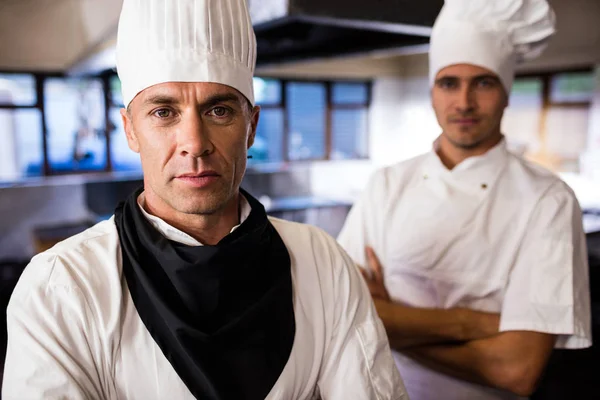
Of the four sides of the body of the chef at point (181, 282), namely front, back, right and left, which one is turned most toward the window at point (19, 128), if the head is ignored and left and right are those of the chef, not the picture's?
back

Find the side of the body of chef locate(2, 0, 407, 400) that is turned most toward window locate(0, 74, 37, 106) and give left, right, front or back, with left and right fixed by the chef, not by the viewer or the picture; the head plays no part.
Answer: back

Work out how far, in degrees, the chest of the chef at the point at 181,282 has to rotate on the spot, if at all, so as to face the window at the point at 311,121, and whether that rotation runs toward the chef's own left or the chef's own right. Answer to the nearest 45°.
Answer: approximately 180°

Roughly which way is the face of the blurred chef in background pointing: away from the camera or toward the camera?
toward the camera

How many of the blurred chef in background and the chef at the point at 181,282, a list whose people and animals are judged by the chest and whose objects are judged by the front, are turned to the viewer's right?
0

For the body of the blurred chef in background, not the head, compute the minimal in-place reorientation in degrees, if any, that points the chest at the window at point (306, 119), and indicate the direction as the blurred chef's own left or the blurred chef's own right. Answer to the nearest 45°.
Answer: approximately 135° to the blurred chef's own right

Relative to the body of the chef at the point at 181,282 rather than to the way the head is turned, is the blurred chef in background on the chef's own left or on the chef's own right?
on the chef's own left

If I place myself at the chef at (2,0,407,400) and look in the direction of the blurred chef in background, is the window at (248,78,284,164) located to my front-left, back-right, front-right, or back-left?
front-left

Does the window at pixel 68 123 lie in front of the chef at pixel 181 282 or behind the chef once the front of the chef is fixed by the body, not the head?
behind

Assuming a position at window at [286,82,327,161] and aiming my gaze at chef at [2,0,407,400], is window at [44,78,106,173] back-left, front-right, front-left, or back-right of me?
front-right

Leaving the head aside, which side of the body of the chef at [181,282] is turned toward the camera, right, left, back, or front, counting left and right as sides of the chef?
front

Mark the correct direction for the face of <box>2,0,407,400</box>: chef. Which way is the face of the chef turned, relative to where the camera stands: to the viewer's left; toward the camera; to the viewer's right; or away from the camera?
toward the camera
